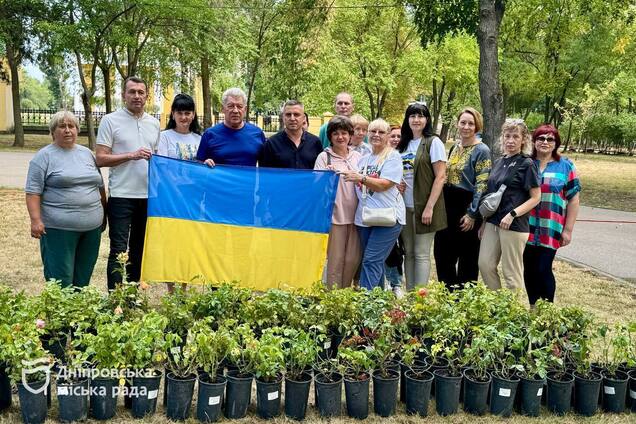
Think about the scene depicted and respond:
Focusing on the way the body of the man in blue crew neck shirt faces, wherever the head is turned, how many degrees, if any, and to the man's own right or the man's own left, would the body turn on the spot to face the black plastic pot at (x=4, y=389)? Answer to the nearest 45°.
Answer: approximately 45° to the man's own right

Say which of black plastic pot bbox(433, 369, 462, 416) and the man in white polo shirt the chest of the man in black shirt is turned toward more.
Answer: the black plastic pot

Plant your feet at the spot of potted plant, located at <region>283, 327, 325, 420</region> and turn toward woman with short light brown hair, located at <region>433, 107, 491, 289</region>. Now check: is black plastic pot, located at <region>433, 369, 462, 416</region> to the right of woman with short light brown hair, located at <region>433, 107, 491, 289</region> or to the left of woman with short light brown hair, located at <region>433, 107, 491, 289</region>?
right

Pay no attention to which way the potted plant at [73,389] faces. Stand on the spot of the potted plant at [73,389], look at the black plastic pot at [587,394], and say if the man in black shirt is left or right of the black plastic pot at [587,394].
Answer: left

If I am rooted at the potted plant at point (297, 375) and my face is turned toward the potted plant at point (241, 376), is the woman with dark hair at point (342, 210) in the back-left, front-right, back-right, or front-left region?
back-right

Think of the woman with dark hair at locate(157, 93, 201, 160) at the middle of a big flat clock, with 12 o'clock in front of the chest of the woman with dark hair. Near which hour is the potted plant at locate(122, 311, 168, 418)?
The potted plant is roughly at 12 o'clock from the woman with dark hair.

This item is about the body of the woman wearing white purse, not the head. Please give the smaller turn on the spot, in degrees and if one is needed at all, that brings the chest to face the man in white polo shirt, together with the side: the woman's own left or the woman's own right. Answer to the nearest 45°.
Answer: approximately 45° to the woman's own right

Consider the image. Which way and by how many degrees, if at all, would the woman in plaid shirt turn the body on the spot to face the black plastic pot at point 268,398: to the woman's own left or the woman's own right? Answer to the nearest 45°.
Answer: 0° — they already face it

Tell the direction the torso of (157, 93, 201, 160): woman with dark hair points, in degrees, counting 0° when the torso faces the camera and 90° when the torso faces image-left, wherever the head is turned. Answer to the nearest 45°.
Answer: approximately 0°

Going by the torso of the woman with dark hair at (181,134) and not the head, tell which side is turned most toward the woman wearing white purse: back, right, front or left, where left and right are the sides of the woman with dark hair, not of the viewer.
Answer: left
